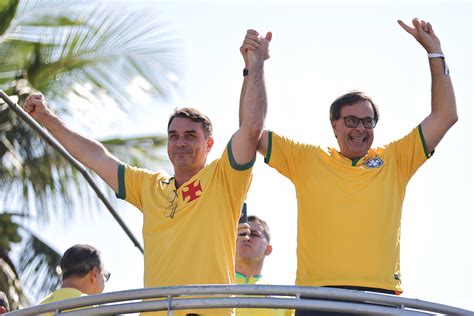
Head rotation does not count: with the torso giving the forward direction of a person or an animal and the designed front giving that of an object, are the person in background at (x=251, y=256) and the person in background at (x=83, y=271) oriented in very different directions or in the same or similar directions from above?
very different directions

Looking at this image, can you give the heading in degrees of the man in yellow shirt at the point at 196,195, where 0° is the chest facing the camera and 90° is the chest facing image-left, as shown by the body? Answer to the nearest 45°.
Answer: approximately 45°

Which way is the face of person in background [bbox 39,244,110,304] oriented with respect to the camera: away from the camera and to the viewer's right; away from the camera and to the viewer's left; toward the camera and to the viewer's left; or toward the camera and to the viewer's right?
away from the camera and to the viewer's right

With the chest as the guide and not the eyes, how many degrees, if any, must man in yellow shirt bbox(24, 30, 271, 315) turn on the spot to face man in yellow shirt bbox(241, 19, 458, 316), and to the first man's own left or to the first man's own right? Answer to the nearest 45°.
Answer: approximately 135° to the first man's own left

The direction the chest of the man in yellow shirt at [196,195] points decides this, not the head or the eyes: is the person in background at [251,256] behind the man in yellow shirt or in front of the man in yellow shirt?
behind

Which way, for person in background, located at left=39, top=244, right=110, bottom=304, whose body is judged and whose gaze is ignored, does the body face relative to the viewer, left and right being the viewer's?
facing away from the viewer and to the right of the viewer
